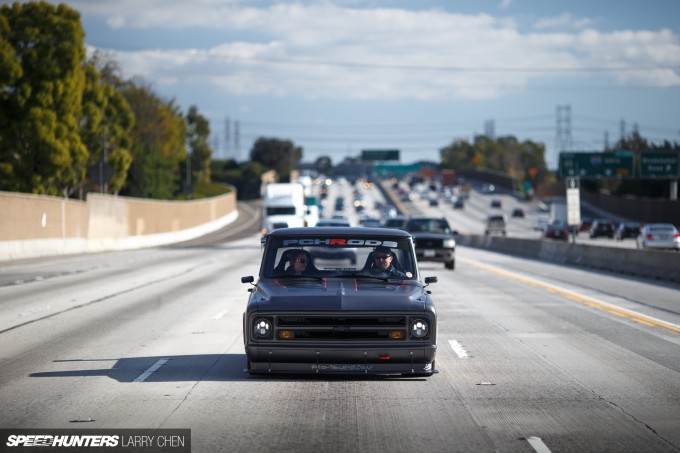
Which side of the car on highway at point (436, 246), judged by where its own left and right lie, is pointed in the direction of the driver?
front

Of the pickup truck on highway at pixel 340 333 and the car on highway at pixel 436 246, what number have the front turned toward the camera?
2

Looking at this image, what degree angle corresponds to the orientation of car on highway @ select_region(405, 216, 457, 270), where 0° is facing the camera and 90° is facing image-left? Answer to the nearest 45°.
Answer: approximately 0°

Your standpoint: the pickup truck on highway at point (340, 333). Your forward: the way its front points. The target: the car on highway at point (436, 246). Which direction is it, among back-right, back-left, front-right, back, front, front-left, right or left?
back

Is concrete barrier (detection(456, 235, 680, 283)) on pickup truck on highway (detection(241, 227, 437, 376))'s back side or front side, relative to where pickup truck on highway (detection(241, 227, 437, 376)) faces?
on the back side

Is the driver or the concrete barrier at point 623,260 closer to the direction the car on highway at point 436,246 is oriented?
the driver

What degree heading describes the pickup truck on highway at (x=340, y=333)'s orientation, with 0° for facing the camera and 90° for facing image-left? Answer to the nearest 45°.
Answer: approximately 0°

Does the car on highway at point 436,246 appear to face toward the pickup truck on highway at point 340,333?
yes

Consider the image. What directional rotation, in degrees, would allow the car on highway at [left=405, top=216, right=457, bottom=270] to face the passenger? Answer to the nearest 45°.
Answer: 0° — it already faces them
